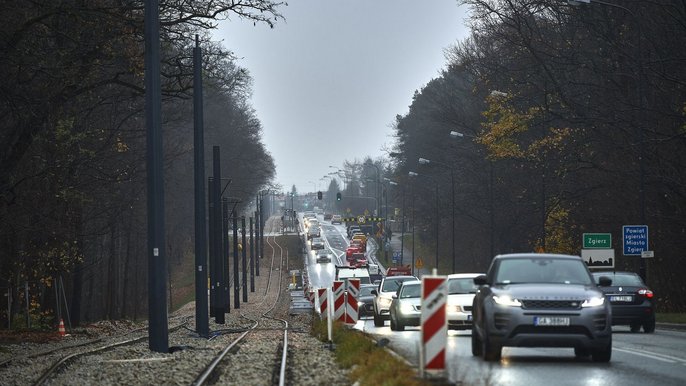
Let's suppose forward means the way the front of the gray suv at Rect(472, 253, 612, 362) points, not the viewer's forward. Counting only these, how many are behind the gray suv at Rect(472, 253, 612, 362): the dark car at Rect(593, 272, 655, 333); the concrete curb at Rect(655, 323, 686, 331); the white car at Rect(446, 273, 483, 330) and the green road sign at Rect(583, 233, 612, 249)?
4

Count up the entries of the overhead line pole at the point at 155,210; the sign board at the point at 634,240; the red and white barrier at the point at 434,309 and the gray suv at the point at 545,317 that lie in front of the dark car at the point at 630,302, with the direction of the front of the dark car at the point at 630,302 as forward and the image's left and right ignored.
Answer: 1

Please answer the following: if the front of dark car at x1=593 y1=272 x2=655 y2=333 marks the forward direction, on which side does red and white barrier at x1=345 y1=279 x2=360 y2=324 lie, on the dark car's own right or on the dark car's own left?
on the dark car's own left

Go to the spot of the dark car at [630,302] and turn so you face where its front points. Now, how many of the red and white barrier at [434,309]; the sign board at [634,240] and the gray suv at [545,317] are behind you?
2

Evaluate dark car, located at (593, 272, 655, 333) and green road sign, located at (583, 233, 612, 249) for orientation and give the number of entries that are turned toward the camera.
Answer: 1

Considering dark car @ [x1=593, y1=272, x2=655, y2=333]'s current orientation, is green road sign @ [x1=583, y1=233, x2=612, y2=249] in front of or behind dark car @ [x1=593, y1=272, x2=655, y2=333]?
in front

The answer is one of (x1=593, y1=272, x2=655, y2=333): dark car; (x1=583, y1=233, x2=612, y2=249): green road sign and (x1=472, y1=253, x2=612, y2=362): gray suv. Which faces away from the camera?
the dark car

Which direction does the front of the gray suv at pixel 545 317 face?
toward the camera

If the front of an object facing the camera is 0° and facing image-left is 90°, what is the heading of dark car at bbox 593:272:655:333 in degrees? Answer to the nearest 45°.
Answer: approximately 180°

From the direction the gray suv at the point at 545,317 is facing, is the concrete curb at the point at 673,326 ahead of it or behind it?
behind

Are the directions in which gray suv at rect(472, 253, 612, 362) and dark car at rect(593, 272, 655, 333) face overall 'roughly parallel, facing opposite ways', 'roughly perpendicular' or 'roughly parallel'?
roughly parallel, facing opposite ways

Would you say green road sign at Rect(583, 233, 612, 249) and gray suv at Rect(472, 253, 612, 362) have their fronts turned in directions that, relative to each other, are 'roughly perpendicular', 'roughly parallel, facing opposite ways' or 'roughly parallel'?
roughly parallel

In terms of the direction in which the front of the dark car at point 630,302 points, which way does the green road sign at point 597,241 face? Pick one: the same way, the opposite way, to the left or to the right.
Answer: the opposite way

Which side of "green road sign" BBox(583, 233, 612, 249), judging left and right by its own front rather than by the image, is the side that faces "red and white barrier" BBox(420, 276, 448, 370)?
front

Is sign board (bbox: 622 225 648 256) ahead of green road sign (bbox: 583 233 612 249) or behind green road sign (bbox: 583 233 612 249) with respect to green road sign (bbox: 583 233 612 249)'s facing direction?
ahead

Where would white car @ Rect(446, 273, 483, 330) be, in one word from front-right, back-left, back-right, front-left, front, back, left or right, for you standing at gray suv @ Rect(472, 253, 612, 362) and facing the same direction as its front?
back

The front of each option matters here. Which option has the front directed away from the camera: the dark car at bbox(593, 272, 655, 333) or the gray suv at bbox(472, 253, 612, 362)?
the dark car

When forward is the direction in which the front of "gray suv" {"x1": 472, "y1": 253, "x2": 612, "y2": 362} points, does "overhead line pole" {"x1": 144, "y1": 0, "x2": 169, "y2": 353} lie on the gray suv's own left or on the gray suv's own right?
on the gray suv's own right
